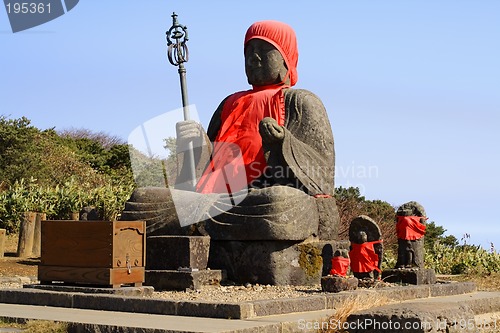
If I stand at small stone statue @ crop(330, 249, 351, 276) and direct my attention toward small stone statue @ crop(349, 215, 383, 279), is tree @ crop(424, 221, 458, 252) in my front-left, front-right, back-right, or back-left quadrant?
front-left

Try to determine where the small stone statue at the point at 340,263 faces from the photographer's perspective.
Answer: facing the viewer and to the left of the viewer

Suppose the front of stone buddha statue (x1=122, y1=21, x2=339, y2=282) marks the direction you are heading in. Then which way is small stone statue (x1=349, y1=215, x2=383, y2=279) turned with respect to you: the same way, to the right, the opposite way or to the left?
the same way

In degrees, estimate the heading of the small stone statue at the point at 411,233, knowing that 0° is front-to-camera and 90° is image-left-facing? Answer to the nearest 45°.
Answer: approximately 45°

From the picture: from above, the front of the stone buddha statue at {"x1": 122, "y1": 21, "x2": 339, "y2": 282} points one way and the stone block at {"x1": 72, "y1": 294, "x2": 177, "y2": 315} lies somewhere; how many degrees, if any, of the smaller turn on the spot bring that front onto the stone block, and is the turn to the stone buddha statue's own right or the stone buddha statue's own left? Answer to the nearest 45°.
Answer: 0° — it already faces it

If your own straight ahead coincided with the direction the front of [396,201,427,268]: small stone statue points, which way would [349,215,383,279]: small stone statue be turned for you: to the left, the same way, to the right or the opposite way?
the same way

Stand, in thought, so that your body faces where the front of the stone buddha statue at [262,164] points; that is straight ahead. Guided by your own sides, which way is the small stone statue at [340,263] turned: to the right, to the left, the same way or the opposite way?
the same way

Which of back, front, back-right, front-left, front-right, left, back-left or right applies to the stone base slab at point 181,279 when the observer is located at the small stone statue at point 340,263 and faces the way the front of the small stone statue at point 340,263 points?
front-right

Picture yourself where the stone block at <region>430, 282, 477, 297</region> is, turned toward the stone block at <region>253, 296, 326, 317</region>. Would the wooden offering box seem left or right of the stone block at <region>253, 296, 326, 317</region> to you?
right

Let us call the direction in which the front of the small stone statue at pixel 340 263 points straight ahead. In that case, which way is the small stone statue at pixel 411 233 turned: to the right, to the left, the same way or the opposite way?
the same way

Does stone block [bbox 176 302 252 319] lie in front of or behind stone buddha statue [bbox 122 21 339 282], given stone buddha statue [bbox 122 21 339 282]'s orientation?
in front

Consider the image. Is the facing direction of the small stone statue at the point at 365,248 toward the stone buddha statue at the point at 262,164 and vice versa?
no

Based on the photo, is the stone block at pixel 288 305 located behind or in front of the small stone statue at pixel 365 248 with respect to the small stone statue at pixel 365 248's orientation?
in front

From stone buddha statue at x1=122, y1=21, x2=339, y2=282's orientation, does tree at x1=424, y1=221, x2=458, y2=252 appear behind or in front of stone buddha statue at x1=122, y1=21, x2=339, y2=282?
behind

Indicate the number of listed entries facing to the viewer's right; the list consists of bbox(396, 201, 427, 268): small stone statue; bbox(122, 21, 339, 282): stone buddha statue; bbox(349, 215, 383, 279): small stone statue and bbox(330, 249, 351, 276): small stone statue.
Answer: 0

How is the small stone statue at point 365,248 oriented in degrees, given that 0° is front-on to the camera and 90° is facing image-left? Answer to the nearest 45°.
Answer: approximately 45°

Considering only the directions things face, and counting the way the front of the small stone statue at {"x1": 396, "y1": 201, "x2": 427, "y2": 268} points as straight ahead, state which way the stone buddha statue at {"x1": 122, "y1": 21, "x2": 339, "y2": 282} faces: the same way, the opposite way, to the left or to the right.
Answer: the same way

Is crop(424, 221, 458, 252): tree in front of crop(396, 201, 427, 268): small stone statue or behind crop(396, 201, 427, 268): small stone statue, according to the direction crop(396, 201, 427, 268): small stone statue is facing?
behind
